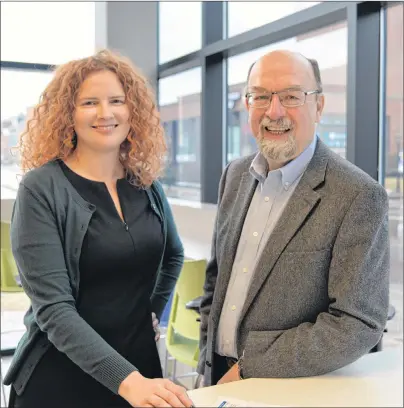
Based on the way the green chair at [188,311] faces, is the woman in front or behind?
in front

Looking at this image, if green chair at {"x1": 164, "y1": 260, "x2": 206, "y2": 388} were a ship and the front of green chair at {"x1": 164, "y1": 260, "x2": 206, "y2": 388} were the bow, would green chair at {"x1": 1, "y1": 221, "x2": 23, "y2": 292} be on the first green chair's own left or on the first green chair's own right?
on the first green chair's own right

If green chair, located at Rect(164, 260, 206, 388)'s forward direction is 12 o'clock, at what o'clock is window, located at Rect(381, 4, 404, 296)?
The window is roughly at 7 o'clock from the green chair.

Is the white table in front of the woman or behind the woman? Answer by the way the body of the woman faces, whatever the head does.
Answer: in front
